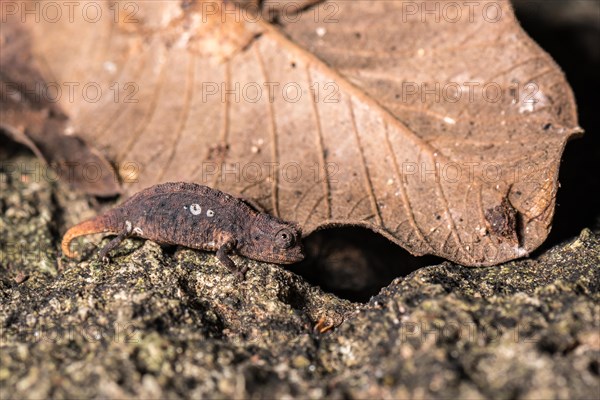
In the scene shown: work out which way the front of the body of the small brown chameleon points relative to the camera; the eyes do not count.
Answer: to the viewer's right
